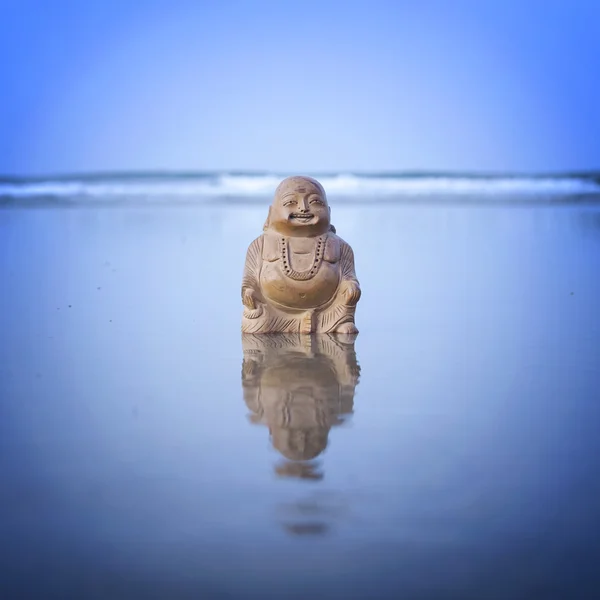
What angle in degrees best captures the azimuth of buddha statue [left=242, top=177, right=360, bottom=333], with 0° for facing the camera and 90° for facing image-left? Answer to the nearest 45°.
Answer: approximately 0°
